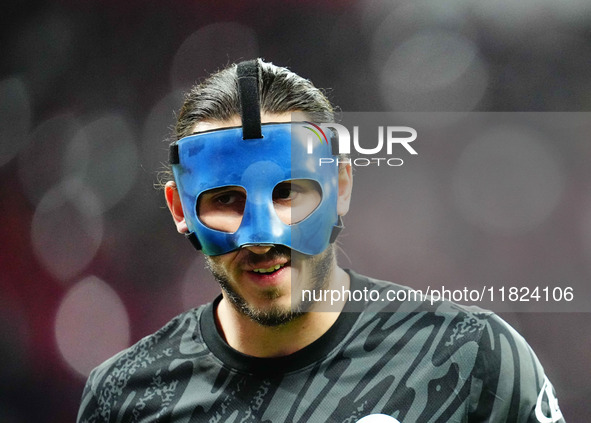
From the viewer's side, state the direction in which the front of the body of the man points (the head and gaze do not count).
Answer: toward the camera

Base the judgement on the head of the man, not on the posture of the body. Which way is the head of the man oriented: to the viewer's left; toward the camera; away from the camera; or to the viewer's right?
toward the camera
